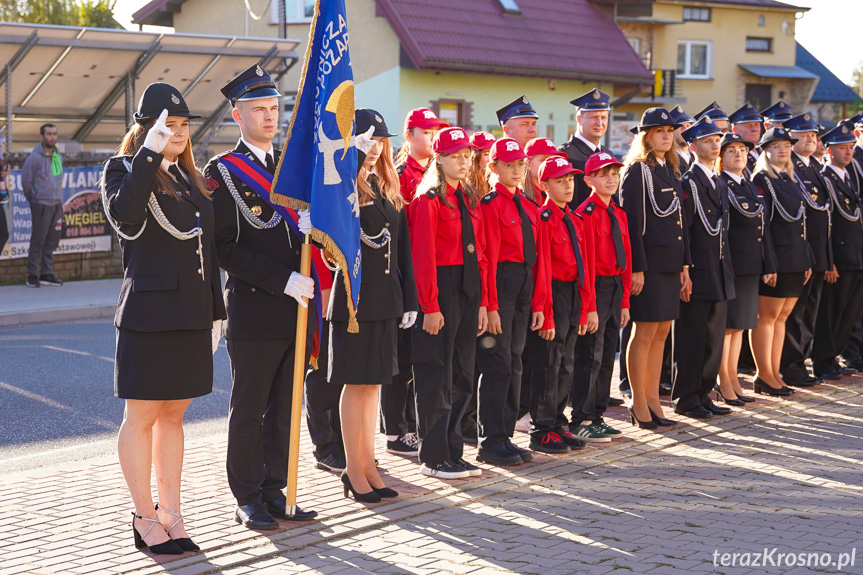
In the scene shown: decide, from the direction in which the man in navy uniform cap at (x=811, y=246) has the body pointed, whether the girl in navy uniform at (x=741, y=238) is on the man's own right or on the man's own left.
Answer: on the man's own right

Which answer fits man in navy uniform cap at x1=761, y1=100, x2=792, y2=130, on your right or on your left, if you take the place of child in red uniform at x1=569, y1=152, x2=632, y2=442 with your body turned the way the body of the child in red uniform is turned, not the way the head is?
on your left

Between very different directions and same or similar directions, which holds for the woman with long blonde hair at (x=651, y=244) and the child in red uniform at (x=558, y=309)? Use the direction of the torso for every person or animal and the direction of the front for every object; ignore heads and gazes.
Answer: same or similar directions

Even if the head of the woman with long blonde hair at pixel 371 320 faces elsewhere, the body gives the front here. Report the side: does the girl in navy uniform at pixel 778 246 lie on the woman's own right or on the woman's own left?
on the woman's own left

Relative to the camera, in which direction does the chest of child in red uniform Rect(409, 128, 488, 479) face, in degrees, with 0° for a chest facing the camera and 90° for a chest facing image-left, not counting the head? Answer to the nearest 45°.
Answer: approximately 315°

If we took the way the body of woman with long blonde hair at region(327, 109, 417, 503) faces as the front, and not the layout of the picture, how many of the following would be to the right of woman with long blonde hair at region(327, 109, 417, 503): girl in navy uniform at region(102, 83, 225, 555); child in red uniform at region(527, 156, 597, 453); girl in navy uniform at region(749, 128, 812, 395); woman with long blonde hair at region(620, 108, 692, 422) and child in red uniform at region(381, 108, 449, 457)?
1

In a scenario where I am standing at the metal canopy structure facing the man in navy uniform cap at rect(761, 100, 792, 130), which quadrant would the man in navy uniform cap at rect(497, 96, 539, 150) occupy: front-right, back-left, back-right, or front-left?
front-right

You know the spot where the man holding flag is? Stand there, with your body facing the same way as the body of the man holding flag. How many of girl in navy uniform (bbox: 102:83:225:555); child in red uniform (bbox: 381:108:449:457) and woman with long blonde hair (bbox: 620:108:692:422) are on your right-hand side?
1

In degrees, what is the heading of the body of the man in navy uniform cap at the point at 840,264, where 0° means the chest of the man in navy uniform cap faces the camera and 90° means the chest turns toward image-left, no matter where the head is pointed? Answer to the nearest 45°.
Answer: approximately 315°

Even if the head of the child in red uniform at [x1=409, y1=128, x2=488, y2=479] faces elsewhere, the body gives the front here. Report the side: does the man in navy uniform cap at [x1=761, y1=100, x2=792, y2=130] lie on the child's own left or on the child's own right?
on the child's own left

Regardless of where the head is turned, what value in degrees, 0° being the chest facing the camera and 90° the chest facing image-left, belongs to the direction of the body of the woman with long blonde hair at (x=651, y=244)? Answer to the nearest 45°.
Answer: approximately 315°

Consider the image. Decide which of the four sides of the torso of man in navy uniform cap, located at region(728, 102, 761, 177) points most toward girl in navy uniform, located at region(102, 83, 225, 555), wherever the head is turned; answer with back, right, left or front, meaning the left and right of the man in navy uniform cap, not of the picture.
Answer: right

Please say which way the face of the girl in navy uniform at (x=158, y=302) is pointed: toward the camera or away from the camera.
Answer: toward the camera

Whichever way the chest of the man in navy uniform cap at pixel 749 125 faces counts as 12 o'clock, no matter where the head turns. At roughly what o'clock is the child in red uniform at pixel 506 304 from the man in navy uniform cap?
The child in red uniform is roughly at 2 o'clock from the man in navy uniform cap.

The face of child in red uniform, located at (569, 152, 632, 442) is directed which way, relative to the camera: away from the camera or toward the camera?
toward the camera

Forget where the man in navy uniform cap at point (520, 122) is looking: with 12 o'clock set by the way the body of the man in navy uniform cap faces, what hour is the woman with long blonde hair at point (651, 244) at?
The woman with long blonde hair is roughly at 10 o'clock from the man in navy uniform cap.

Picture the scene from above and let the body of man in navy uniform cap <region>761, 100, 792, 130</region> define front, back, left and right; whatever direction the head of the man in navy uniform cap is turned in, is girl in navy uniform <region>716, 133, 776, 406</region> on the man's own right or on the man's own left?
on the man's own right
